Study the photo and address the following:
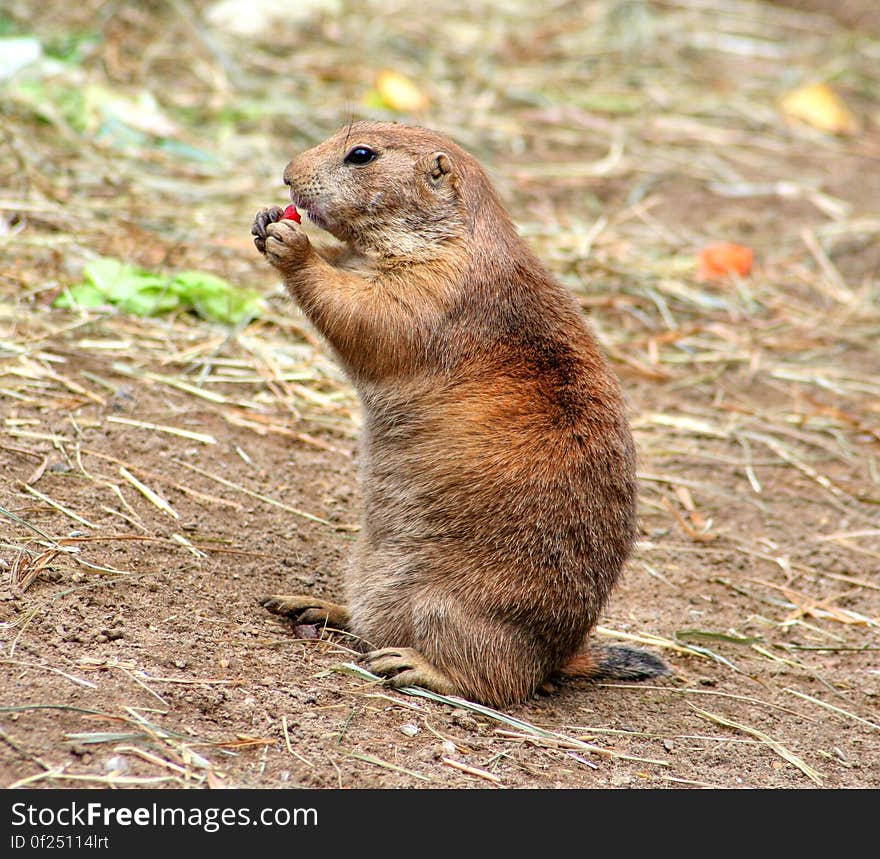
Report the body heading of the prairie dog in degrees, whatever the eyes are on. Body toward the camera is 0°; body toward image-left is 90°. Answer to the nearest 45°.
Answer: approximately 90°

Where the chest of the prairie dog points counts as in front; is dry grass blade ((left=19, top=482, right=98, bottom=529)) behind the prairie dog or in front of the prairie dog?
in front

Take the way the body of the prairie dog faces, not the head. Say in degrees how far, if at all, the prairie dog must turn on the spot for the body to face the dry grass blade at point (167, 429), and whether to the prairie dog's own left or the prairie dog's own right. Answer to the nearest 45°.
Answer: approximately 45° to the prairie dog's own right

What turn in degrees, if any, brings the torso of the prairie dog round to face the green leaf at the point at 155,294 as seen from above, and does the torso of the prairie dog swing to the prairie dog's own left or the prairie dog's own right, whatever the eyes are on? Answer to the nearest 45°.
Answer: approximately 45° to the prairie dog's own right

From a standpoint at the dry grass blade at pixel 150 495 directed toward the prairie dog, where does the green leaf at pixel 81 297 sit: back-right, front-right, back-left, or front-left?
back-left

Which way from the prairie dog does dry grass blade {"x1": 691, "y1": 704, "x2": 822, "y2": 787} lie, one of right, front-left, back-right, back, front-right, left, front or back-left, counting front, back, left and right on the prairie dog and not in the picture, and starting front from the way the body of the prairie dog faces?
back

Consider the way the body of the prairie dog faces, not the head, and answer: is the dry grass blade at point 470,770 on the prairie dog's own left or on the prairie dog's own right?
on the prairie dog's own left
